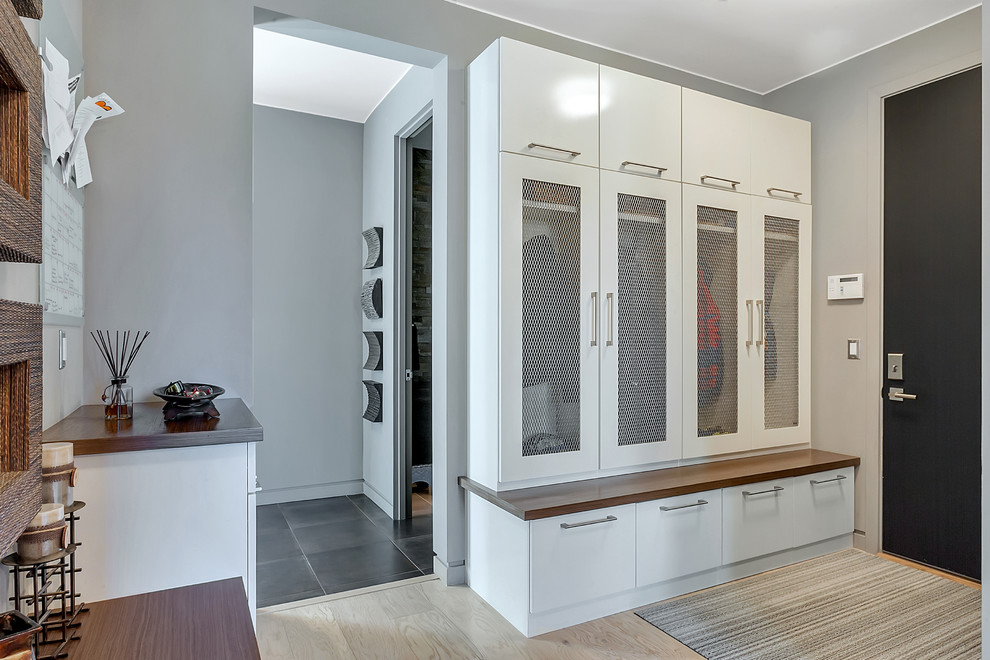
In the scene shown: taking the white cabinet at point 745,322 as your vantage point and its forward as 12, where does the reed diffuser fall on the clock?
The reed diffuser is roughly at 3 o'clock from the white cabinet.

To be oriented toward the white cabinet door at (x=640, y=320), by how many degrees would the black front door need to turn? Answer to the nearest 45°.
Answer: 0° — it already faces it

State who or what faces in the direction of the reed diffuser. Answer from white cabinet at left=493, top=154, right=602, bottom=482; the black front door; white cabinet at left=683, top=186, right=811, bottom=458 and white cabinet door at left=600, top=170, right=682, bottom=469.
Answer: the black front door

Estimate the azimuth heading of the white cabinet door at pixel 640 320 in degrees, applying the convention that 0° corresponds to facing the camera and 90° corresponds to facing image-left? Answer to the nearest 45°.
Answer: approximately 315°

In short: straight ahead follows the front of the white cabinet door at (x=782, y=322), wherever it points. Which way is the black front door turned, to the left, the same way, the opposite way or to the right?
to the right

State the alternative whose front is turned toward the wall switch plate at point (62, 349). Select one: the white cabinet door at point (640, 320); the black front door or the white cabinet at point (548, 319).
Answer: the black front door

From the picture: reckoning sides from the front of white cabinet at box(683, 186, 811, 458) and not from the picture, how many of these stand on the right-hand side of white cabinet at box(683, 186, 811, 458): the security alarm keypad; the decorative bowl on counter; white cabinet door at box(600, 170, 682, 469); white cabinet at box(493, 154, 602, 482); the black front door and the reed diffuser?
4

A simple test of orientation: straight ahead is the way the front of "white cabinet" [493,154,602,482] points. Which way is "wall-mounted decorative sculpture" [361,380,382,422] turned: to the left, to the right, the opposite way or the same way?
to the right

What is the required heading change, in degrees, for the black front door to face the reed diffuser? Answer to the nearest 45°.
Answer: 0° — it already faces it

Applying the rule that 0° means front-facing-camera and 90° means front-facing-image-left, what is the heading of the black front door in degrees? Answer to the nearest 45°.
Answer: approximately 45°

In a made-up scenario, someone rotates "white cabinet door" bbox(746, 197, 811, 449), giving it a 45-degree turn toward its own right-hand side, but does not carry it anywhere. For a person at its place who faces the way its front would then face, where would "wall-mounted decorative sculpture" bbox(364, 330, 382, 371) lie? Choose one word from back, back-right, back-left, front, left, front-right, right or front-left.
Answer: right

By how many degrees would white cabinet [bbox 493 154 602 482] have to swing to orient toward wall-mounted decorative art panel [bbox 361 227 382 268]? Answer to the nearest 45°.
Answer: approximately 180°

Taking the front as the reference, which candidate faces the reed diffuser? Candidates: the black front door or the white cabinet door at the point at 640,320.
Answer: the black front door
